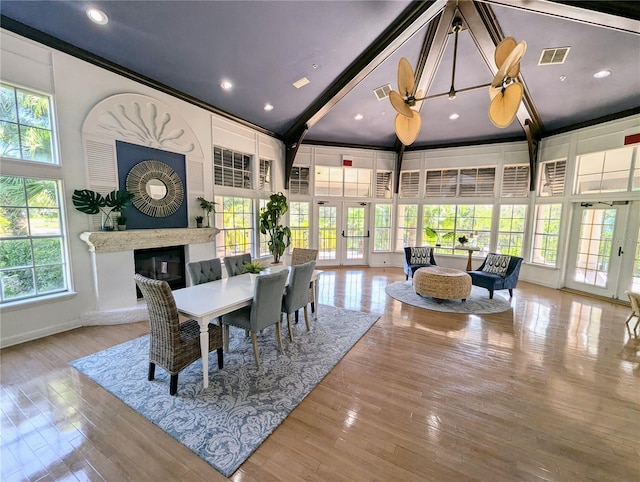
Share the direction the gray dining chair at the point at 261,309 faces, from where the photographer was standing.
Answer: facing away from the viewer and to the left of the viewer

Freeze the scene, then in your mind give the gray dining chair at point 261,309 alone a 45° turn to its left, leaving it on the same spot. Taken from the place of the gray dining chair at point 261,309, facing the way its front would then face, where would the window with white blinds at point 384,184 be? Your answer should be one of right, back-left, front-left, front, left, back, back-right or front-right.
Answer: back-right

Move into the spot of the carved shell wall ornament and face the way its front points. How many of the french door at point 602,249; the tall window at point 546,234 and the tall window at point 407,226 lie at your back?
0

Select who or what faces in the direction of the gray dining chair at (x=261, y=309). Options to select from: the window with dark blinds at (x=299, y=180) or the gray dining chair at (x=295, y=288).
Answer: the window with dark blinds

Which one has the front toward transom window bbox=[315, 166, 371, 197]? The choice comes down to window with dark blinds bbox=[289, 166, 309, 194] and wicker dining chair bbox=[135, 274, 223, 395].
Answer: the wicker dining chair

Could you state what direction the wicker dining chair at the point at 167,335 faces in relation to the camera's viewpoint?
facing away from the viewer and to the right of the viewer

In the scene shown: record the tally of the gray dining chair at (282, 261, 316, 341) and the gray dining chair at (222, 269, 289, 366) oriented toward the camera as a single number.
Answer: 0

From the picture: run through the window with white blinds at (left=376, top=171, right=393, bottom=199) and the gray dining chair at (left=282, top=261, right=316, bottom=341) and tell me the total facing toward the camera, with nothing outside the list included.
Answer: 1

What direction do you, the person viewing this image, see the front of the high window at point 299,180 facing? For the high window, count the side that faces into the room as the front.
facing the viewer

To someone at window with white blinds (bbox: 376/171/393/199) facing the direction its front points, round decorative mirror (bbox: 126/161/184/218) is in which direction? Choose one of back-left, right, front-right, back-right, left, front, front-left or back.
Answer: front-right

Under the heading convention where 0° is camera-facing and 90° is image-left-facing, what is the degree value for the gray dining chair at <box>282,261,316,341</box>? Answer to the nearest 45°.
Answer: approximately 135°

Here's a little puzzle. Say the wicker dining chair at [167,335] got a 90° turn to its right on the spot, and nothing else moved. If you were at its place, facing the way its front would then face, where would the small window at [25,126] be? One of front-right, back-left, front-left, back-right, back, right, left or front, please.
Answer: back

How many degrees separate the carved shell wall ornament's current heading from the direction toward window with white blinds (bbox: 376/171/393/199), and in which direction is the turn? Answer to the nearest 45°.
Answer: approximately 45° to its left

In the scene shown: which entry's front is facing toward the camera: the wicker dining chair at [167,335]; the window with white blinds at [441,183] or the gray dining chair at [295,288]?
the window with white blinds

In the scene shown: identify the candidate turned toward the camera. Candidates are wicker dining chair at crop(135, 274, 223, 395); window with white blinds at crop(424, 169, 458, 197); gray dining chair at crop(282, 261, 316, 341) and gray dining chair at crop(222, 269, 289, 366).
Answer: the window with white blinds

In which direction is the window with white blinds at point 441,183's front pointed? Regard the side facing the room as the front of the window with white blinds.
toward the camera

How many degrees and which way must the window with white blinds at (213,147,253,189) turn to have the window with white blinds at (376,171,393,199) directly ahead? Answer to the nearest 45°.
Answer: approximately 45° to its left

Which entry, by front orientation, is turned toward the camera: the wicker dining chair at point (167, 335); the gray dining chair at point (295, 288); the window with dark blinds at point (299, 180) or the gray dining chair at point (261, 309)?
the window with dark blinds
